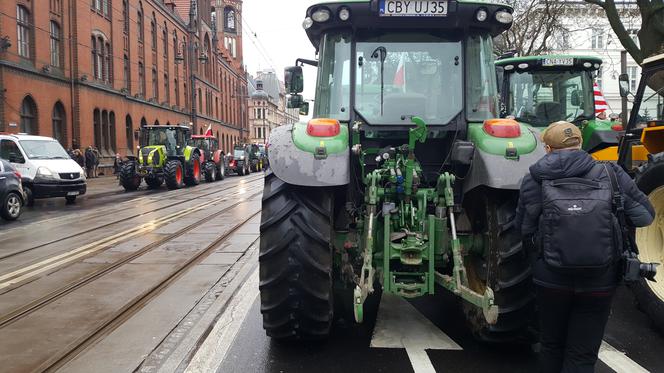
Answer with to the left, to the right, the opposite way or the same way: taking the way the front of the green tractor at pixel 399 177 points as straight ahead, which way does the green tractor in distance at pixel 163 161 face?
the opposite way

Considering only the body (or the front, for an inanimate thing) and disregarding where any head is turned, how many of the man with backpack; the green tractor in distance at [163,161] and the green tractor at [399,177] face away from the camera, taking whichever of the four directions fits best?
2

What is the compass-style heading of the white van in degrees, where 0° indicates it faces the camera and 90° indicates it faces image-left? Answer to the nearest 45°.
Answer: approximately 315°

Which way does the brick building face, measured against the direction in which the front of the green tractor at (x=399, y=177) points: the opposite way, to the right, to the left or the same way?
to the right

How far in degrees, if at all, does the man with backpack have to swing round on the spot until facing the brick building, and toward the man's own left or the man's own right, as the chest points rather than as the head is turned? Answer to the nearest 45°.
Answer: approximately 45° to the man's own left

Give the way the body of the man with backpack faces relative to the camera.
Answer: away from the camera

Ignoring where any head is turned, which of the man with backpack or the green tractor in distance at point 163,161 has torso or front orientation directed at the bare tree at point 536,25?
the man with backpack

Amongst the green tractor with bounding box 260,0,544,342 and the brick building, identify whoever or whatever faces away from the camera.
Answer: the green tractor

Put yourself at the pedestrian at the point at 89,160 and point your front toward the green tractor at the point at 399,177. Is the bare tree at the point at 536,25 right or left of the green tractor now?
left

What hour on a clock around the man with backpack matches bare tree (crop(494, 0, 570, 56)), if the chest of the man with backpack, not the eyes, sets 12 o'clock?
The bare tree is roughly at 12 o'clock from the man with backpack.

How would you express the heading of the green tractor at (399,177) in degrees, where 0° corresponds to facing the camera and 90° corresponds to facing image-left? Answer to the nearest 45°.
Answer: approximately 180°

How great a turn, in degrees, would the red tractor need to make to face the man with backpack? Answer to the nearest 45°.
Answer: approximately 45° to its left

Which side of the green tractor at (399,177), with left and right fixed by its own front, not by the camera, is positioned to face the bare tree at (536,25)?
front
